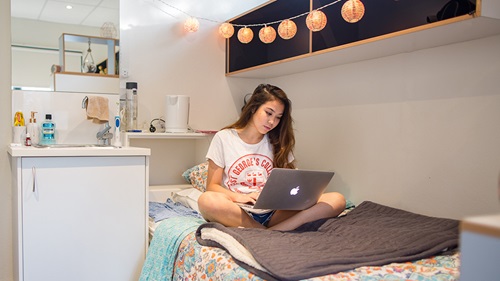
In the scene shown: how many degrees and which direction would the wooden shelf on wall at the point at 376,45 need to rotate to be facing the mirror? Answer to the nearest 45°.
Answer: approximately 45° to its right

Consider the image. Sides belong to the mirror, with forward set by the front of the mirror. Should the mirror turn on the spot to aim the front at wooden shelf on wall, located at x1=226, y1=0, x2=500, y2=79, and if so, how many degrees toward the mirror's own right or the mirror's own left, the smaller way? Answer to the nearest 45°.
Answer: approximately 45° to the mirror's own left

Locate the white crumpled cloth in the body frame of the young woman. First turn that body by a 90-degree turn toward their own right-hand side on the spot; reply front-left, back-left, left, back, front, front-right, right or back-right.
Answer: front-right

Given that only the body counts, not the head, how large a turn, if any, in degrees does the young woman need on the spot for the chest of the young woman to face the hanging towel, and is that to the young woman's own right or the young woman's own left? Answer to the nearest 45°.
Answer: approximately 90° to the young woman's own right

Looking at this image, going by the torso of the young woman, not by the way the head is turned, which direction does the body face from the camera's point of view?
toward the camera

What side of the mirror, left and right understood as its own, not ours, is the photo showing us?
front

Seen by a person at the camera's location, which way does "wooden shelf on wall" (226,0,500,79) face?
facing the viewer and to the left of the viewer
